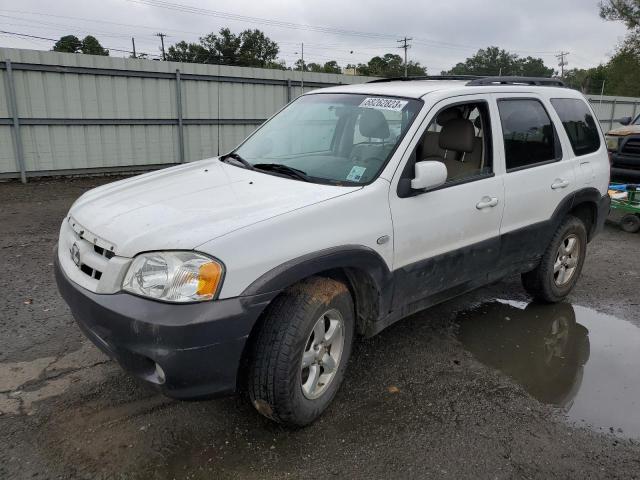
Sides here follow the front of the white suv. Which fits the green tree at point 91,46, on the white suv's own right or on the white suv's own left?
on the white suv's own right

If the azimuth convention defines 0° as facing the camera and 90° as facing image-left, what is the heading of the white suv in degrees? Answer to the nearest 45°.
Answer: approximately 45°

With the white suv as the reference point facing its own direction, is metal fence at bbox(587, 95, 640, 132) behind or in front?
behind

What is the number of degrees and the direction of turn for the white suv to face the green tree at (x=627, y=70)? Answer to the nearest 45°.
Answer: approximately 180°

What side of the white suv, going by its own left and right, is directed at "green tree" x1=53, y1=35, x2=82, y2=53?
right

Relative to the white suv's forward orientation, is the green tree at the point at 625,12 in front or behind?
behind

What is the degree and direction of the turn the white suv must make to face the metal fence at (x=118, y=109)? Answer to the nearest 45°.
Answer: approximately 90° to its right
